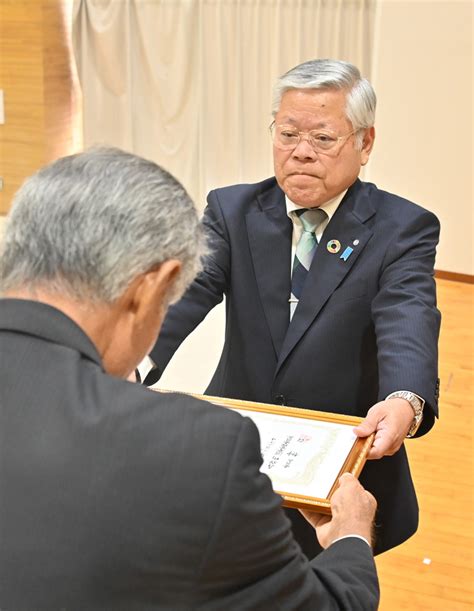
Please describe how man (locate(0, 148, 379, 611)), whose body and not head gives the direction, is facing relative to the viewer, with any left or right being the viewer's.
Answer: facing away from the viewer and to the right of the viewer

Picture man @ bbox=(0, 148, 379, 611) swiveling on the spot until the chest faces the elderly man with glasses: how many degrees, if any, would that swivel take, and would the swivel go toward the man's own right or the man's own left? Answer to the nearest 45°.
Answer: approximately 45° to the man's own left

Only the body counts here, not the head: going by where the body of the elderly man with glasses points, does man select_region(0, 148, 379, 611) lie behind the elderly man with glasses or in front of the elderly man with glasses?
in front

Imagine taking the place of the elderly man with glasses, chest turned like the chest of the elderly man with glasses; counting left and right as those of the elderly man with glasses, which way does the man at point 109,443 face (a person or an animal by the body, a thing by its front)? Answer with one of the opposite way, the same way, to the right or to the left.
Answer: the opposite way

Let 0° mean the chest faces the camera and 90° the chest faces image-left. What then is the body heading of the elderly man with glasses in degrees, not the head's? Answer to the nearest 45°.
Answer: approximately 45°

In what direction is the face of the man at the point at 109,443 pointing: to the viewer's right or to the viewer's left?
to the viewer's right

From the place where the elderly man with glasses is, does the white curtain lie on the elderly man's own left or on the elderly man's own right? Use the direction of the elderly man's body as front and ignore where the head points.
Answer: on the elderly man's own right

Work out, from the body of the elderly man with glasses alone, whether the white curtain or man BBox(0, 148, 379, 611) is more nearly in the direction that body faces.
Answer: the man

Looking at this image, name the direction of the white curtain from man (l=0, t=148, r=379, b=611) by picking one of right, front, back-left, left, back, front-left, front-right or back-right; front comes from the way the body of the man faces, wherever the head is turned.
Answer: front-left
